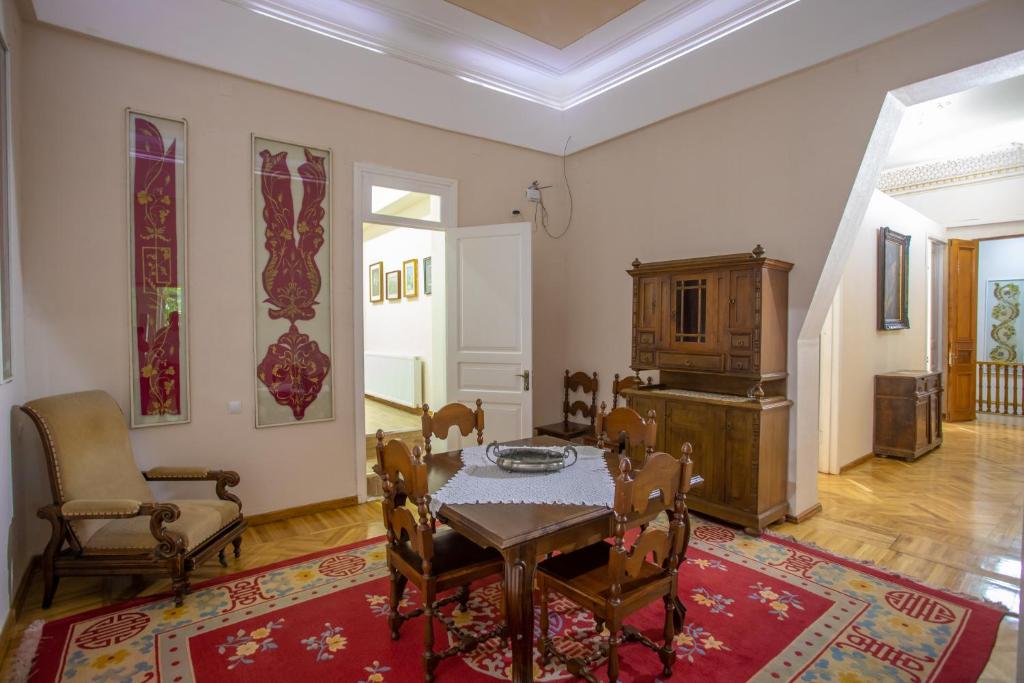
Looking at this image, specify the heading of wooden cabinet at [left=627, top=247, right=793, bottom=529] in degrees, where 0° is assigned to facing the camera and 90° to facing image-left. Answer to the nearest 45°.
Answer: approximately 45°

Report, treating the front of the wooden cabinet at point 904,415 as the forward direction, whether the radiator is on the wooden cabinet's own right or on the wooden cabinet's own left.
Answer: on the wooden cabinet's own right

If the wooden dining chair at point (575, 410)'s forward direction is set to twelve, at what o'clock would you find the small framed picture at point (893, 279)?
The small framed picture is roughly at 7 o'clock from the wooden dining chair.

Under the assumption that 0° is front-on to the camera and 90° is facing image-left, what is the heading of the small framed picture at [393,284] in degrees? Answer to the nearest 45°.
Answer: approximately 315°

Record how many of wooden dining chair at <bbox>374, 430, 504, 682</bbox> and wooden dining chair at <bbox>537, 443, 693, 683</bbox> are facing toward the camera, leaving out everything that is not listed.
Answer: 0

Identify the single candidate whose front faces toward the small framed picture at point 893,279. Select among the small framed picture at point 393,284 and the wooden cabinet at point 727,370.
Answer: the small framed picture at point 393,284

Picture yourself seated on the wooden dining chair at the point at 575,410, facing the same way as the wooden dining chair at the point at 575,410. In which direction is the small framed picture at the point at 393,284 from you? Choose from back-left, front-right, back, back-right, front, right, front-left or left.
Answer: right

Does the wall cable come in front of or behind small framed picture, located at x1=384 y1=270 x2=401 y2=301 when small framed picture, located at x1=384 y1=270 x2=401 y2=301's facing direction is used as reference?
in front

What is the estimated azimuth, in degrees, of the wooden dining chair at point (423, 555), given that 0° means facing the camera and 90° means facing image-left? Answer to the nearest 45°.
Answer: approximately 225°

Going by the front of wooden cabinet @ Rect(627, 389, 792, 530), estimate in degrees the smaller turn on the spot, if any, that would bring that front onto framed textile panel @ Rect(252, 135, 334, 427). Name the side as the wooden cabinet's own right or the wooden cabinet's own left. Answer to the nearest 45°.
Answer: approximately 45° to the wooden cabinet's own right

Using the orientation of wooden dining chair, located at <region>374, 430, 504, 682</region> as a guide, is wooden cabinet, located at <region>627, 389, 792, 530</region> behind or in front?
in front

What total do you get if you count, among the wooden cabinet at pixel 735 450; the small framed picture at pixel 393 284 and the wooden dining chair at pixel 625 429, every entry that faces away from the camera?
0

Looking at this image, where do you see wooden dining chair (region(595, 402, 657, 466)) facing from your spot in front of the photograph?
facing the viewer and to the left of the viewer

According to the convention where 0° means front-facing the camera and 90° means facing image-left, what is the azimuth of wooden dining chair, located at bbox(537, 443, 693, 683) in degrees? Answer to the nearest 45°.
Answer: approximately 135°

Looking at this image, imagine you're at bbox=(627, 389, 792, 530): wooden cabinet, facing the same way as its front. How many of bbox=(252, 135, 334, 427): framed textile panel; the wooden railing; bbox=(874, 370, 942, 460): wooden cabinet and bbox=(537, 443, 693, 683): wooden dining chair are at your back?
2

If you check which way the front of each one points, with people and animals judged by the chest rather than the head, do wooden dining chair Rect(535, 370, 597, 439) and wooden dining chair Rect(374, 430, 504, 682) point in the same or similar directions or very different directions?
very different directions

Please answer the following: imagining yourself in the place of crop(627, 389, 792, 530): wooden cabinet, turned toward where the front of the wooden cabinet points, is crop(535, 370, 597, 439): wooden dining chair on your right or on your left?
on your right

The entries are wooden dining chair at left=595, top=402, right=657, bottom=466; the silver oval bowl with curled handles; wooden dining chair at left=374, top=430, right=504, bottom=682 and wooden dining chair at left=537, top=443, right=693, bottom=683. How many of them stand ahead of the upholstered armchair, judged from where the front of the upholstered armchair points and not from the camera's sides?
4

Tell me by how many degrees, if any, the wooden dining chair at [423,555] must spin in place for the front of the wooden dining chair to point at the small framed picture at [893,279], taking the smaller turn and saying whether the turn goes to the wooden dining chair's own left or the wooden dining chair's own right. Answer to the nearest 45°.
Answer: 0° — it already faces it

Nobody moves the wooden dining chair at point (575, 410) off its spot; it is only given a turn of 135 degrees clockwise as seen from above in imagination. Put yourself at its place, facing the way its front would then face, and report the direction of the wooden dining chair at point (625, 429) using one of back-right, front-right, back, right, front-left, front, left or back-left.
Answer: back
